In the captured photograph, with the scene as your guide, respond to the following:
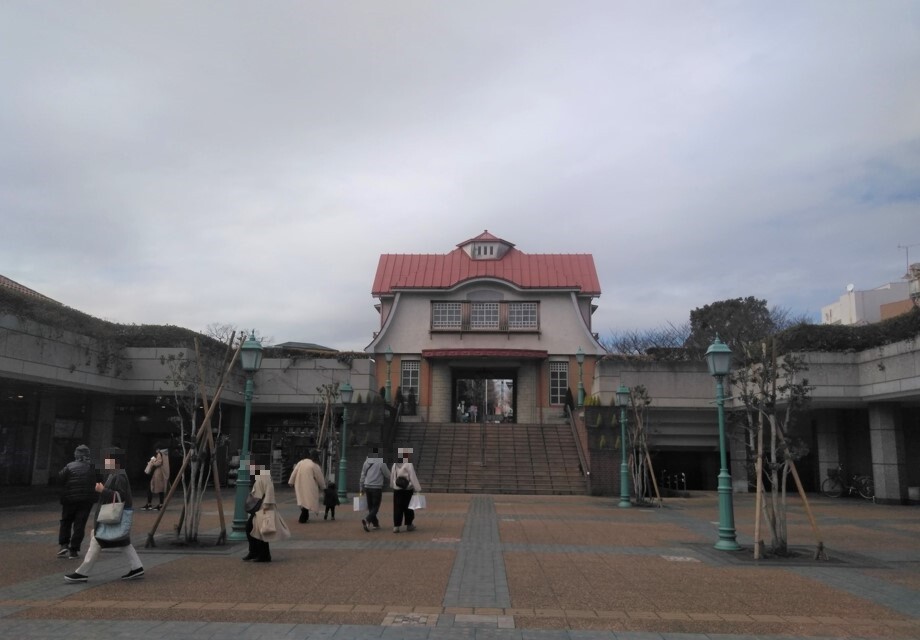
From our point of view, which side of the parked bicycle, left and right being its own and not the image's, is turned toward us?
left

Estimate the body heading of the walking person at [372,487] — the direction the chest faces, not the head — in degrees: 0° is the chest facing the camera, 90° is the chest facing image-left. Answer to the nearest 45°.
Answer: approximately 180°

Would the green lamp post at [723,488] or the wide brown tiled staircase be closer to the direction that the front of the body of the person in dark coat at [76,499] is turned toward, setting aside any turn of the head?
the wide brown tiled staircase

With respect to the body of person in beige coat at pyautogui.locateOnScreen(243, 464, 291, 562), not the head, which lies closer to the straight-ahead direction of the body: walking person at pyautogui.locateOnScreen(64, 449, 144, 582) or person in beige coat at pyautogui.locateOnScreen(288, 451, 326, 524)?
the walking person

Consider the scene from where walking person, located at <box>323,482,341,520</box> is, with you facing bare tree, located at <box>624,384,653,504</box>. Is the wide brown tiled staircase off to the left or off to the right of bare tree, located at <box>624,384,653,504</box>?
left

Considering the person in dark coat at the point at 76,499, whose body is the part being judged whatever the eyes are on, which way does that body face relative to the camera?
away from the camera

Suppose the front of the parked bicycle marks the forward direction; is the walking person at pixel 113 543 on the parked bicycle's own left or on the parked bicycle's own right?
on the parked bicycle's own left

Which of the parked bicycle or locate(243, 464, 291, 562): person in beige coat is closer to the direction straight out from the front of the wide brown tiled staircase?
the person in beige coat
